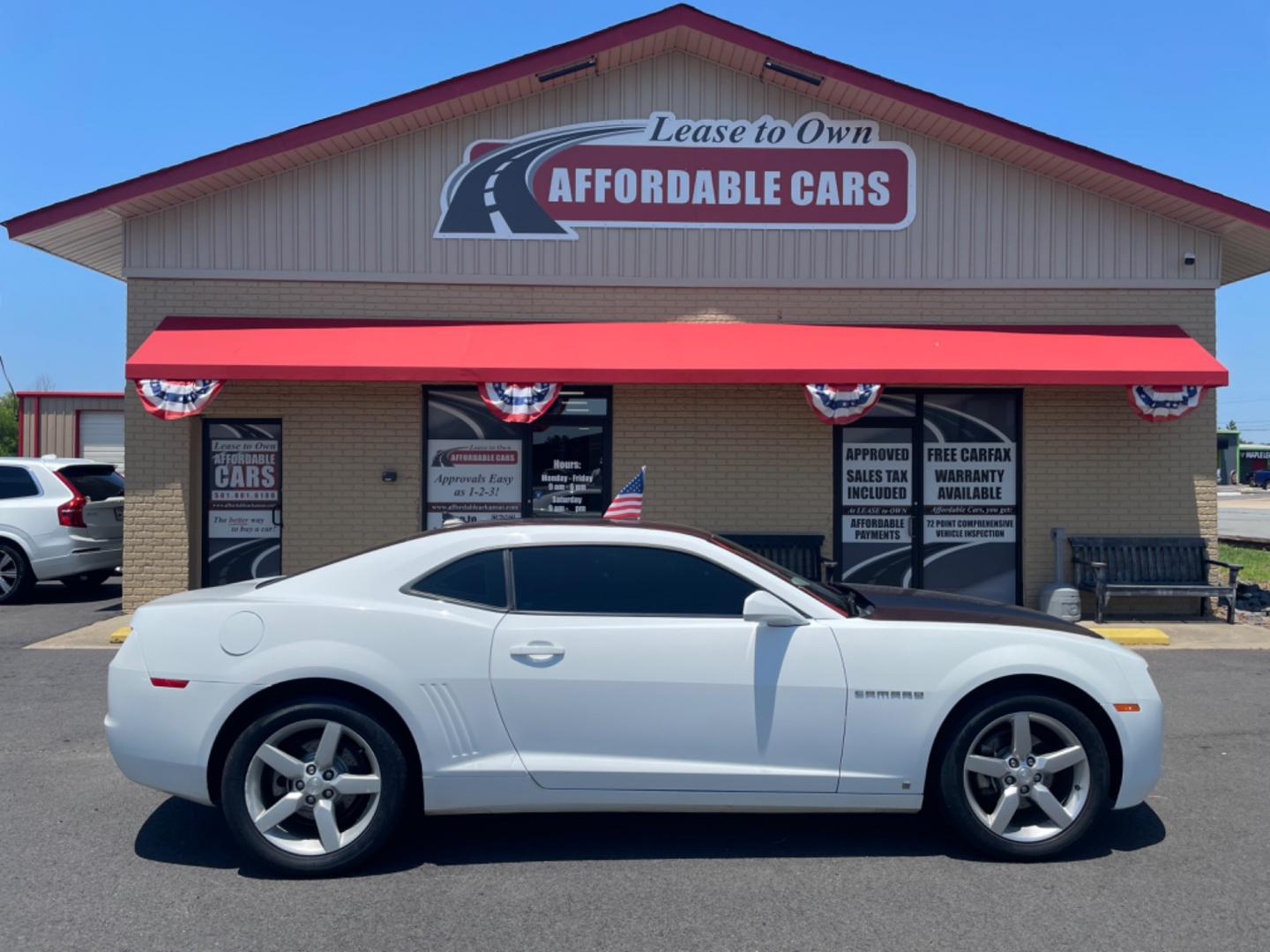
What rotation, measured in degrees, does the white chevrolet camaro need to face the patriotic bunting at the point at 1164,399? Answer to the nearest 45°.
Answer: approximately 45° to its left

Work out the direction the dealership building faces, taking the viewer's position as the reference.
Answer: facing the viewer

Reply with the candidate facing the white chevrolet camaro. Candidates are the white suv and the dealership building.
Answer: the dealership building

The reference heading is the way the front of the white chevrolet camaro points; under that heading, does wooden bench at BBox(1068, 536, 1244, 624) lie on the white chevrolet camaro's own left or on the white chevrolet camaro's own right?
on the white chevrolet camaro's own left

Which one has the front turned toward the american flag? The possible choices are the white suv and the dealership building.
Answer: the dealership building

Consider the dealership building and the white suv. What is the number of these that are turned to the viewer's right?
0

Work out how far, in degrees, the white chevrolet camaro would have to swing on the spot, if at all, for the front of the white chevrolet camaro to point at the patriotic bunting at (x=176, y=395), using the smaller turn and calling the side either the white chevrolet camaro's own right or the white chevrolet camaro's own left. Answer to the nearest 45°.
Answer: approximately 135° to the white chevrolet camaro's own left

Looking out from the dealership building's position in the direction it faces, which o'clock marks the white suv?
The white suv is roughly at 3 o'clock from the dealership building.

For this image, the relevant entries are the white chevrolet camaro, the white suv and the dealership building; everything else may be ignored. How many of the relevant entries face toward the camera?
1

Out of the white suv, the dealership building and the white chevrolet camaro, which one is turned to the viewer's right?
the white chevrolet camaro

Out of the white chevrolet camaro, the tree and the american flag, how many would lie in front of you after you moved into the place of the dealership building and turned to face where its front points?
2

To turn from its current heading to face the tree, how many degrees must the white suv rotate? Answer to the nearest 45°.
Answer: approximately 45° to its right

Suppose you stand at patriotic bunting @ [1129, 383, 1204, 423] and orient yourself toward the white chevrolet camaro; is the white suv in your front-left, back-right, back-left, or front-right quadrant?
front-right

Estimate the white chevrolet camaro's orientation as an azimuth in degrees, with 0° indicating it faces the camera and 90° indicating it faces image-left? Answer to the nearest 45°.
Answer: approximately 270°

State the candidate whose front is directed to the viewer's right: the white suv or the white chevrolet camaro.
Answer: the white chevrolet camaro

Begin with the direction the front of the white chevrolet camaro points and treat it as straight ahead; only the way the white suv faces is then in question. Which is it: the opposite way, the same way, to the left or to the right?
the opposite way
